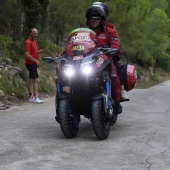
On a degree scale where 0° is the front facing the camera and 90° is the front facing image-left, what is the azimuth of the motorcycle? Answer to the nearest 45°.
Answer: approximately 0°

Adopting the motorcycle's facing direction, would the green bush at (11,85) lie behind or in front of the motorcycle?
behind
